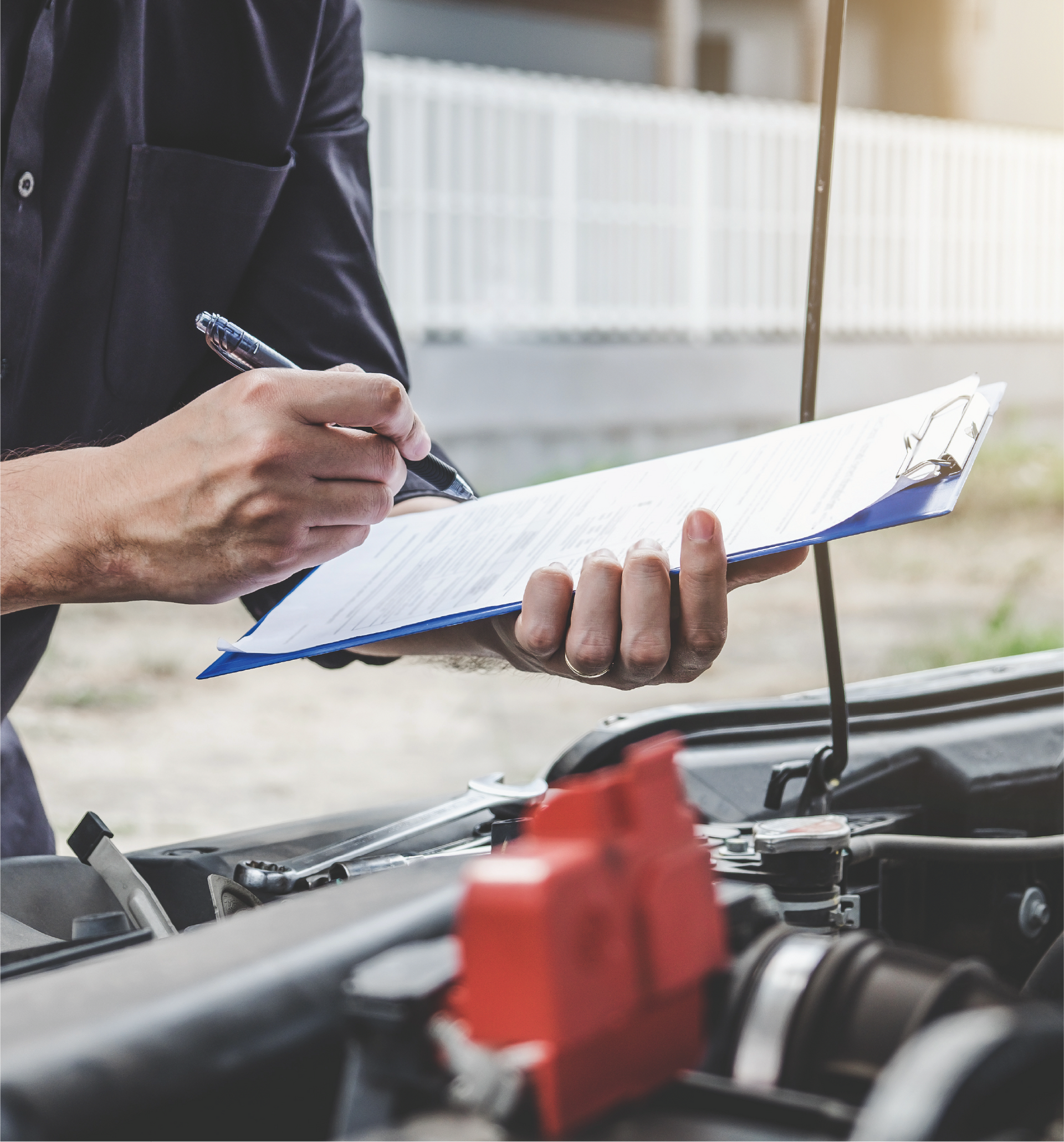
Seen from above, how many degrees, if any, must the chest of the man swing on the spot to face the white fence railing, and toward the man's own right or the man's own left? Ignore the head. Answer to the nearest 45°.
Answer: approximately 135° to the man's own left

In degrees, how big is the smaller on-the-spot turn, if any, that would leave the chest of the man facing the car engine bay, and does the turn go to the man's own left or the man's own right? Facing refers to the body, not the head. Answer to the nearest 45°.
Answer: approximately 45° to the man's own right

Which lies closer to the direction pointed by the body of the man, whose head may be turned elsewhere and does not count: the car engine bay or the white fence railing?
the car engine bay

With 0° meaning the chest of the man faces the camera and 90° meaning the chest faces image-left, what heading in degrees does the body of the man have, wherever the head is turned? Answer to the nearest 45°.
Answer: approximately 315°
